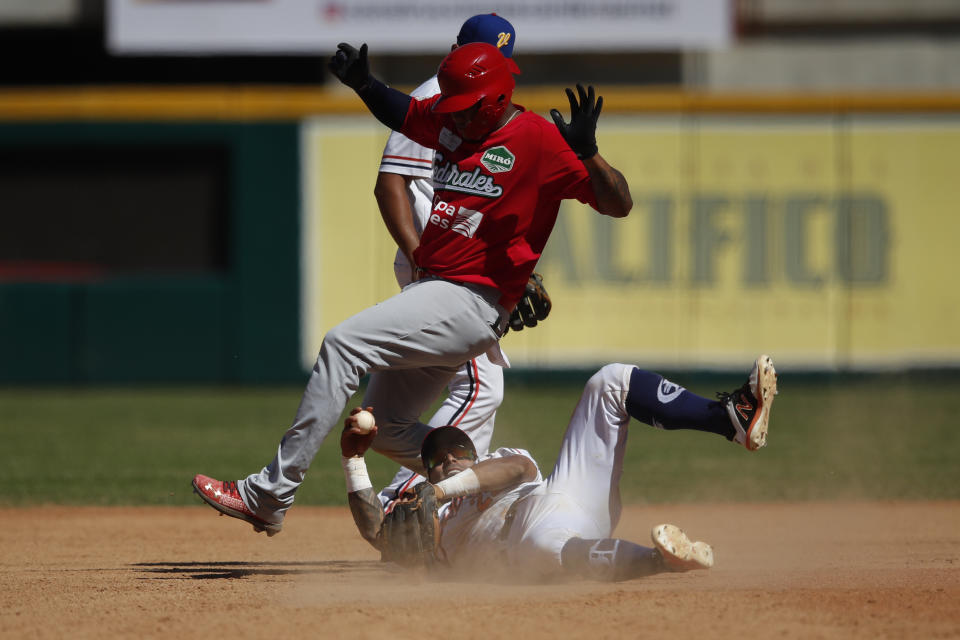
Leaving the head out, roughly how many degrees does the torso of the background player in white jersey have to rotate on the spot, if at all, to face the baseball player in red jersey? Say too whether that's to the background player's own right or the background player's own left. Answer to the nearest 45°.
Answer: approximately 45° to the background player's own right

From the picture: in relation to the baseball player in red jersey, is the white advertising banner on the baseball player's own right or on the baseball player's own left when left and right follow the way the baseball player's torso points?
on the baseball player's own right

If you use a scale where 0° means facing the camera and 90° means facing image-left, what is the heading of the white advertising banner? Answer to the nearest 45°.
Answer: approximately 0°

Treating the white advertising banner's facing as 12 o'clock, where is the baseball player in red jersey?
The baseball player in red jersey is roughly at 12 o'clock from the white advertising banner.

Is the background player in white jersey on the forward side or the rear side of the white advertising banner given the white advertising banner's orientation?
on the forward side

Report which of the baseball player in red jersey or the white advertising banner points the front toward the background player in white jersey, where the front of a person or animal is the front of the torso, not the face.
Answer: the white advertising banner

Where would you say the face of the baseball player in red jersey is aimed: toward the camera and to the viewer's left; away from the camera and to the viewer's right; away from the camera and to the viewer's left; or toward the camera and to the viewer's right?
toward the camera and to the viewer's left

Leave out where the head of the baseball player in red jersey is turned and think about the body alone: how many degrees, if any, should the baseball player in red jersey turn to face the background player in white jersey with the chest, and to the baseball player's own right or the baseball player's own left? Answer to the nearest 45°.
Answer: approximately 135° to the baseball player's own right

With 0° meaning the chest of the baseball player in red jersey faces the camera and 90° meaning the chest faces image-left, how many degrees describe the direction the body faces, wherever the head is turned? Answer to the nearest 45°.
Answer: approximately 45°

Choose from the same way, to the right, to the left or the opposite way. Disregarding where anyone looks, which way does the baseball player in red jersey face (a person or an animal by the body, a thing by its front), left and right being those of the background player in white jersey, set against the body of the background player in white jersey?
to the right
